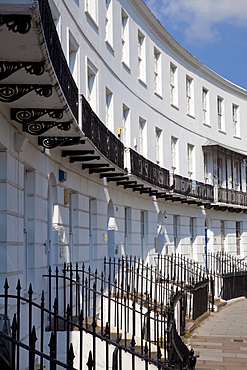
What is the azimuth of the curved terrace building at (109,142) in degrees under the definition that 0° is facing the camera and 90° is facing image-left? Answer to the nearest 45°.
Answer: approximately 315°
